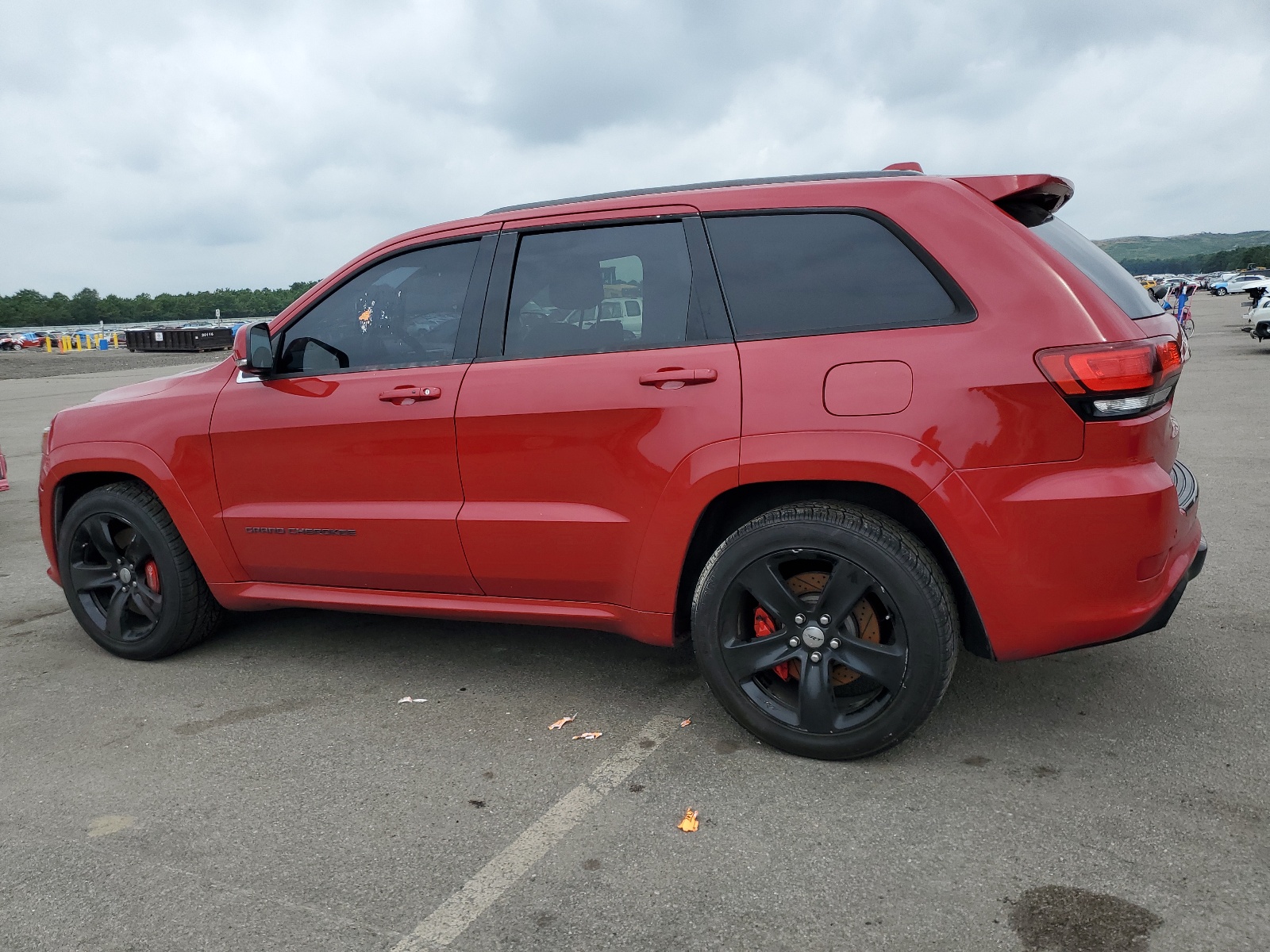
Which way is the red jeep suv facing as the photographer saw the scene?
facing away from the viewer and to the left of the viewer

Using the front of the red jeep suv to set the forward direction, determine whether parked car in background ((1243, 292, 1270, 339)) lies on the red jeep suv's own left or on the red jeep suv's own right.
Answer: on the red jeep suv's own right
